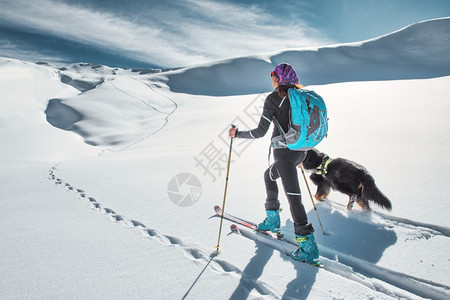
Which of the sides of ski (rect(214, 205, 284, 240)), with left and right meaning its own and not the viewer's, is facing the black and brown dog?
right

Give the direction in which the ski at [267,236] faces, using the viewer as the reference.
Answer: facing away from the viewer and to the left of the viewer

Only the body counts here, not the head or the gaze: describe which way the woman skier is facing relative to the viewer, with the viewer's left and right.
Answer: facing away from the viewer and to the left of the viewer

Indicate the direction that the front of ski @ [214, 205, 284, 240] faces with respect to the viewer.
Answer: facing away from the viewer and to the left of the viewer
